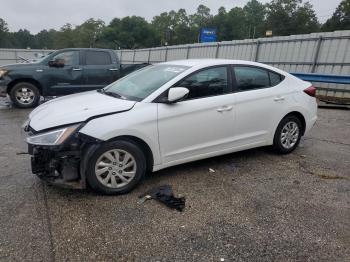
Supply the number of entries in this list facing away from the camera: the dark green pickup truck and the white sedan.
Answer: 0

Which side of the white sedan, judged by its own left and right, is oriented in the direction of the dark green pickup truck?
right

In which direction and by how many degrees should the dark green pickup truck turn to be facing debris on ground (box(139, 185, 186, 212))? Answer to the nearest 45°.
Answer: approximately 90° to its left

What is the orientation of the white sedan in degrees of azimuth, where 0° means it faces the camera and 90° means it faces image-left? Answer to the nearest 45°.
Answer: approximately 45°

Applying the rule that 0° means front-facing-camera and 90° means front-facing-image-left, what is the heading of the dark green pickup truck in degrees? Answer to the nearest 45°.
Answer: approximately 90°

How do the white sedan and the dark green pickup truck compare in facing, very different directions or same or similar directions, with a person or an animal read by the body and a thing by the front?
same or similar directions

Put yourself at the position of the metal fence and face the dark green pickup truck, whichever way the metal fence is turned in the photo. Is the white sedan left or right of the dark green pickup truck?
left
